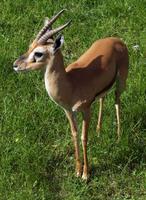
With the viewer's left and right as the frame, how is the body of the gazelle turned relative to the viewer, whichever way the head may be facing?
facing the viewer and to the left of the viewer
